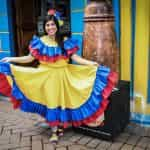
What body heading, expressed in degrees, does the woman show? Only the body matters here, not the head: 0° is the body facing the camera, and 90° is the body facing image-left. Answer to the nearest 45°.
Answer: approximately 0°

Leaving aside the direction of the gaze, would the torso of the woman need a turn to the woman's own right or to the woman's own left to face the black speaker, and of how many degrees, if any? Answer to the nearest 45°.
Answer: approximately 90° to the woman's own left

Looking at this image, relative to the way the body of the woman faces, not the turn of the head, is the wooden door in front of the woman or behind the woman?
behind

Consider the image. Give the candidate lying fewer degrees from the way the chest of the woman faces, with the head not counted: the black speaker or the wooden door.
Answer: the black speaker
